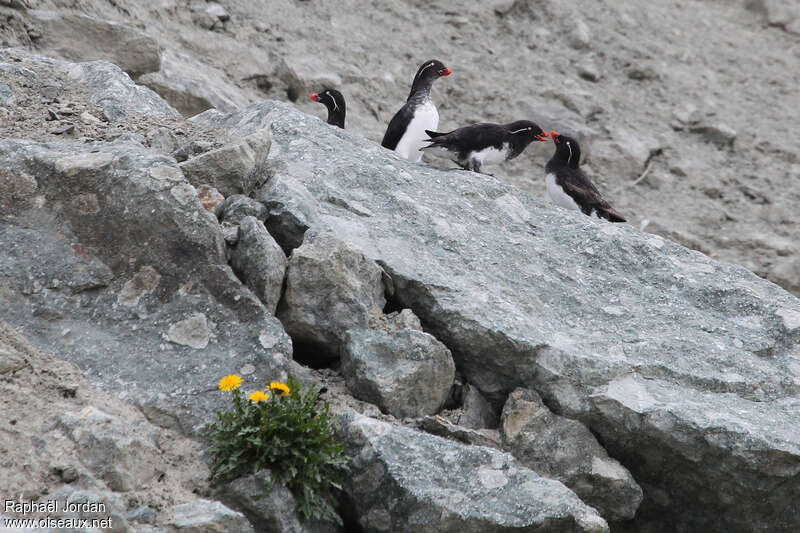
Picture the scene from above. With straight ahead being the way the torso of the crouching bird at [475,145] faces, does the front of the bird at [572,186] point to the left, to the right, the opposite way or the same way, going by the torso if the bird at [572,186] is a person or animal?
the opposite way

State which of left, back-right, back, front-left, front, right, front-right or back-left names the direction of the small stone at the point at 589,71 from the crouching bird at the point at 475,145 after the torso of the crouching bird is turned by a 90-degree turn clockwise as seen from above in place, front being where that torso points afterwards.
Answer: back

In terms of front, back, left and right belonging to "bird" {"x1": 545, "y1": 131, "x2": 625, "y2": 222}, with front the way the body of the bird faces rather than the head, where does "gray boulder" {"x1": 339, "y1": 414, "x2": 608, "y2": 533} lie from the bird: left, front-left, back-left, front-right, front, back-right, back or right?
left

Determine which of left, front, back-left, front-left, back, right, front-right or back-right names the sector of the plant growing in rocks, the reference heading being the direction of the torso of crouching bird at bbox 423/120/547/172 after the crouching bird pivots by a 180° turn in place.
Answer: left

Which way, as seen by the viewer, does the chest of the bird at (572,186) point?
to the viewer's left

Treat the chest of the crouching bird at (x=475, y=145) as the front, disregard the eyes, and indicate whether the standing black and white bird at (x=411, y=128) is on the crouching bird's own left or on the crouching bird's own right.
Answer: on the crouching bird's own left

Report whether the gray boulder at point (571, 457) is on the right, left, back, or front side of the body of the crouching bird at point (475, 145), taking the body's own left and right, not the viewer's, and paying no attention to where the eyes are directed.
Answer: right

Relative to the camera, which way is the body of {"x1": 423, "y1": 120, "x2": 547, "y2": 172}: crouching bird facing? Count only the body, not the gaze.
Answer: to the viewer's right

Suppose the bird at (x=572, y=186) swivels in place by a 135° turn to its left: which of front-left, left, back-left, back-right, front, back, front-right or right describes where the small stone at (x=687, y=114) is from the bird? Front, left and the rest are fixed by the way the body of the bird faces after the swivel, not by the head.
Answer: back-left

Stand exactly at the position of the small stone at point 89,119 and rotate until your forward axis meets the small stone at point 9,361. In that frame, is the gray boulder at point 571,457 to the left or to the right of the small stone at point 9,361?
left

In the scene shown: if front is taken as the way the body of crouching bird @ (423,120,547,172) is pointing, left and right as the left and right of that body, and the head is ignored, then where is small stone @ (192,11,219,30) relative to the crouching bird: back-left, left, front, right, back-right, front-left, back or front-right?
back-left

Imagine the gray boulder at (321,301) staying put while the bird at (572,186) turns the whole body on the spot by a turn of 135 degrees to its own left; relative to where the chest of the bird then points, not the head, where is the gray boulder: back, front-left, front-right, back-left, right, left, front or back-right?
front-right
